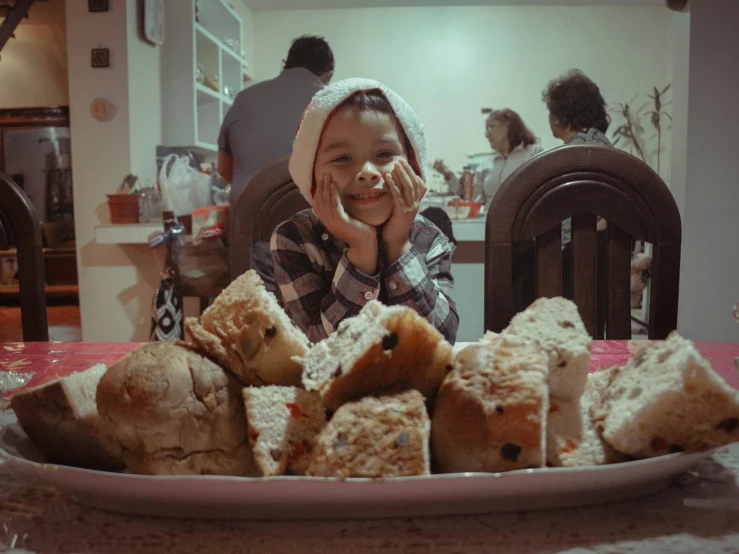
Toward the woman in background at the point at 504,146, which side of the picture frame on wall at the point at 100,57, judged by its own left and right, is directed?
left

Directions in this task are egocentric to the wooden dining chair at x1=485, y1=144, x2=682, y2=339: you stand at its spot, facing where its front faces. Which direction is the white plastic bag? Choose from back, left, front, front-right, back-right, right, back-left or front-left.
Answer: back-right

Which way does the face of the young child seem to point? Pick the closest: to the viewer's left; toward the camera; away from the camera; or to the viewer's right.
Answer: toward the camera

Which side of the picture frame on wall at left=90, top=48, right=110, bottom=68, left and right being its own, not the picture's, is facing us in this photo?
front

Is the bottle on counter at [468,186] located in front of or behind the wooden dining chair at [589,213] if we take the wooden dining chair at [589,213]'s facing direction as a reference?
behind

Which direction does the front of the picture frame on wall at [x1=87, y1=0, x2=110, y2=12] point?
toward the camera

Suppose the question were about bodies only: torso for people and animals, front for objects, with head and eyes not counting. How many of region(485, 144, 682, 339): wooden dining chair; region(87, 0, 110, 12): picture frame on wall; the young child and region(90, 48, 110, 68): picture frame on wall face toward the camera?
4

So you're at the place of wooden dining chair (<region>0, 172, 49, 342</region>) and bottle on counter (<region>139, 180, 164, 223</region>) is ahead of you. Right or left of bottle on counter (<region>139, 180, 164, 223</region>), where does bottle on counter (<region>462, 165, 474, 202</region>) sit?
right

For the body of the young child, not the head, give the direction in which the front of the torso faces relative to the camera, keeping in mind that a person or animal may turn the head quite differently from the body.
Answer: toward the camera
